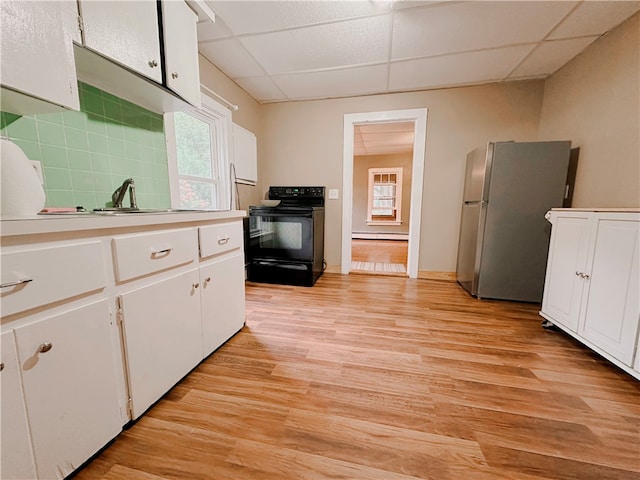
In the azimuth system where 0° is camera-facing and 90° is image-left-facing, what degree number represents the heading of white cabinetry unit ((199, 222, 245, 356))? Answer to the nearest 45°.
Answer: approximately 315°

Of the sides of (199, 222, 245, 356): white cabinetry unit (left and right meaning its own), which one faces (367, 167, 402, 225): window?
left

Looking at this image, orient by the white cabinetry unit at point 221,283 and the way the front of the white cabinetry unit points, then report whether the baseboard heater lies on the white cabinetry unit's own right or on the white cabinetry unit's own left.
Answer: on the white cabinetry unit's own left

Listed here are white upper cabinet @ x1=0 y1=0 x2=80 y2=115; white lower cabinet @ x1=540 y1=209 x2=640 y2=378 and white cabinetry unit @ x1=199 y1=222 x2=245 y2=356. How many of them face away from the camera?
0

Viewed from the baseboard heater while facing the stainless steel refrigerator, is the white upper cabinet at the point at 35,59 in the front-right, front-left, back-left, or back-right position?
front-right

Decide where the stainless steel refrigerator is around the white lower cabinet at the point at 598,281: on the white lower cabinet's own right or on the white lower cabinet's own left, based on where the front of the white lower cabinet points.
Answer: on the white lower cabinet's own right

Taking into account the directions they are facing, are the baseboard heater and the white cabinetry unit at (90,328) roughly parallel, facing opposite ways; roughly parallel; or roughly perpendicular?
roughly perpendicular

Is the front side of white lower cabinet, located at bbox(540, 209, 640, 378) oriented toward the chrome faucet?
yes

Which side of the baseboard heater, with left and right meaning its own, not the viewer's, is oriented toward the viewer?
front

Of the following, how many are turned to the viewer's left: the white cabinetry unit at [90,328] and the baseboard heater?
0

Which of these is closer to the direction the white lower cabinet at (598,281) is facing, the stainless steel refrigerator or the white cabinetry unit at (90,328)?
the white cabinetry unit

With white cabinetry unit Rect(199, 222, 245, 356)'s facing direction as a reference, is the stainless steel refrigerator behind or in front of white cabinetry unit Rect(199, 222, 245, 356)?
in front

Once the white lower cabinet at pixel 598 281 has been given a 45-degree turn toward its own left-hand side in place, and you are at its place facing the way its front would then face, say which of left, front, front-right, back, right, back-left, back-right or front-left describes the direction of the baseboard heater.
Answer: back-right

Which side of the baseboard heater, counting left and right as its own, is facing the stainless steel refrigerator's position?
front

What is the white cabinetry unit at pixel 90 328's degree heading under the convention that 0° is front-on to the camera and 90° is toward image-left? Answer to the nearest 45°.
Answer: approximately 315°

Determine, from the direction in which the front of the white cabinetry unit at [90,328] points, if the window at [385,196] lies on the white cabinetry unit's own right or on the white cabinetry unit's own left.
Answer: on the white cabinetry unit's own left
